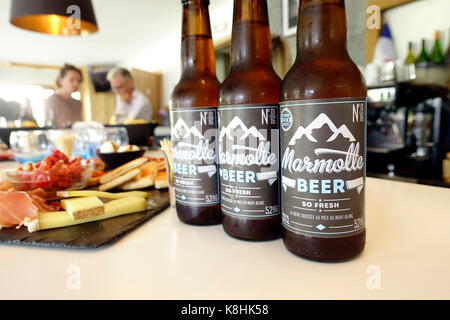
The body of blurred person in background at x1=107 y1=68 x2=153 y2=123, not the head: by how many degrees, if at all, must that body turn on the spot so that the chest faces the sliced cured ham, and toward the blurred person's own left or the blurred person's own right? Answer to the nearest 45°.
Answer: approximately 45° to the blurred person's own left

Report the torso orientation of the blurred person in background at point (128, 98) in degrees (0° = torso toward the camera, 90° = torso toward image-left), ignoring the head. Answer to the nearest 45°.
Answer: approximately 45°

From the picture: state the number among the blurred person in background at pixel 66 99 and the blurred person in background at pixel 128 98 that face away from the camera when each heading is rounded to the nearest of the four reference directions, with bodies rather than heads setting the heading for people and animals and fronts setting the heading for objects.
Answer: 0

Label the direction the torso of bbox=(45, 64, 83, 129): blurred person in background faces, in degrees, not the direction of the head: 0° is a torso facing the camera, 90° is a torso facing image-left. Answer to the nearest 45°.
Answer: approximately 315°

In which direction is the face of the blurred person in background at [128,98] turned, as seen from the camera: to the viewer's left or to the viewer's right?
to the viewer's left

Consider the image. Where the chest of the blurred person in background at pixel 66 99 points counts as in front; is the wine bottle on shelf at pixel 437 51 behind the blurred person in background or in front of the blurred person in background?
in front

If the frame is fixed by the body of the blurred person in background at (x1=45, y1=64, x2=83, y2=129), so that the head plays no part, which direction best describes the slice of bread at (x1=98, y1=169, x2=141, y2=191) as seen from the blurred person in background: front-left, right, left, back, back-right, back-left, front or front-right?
front-right

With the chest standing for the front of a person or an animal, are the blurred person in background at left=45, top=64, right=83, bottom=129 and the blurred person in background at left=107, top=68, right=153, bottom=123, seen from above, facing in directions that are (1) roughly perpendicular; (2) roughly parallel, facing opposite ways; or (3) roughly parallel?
roughly perpendicular
